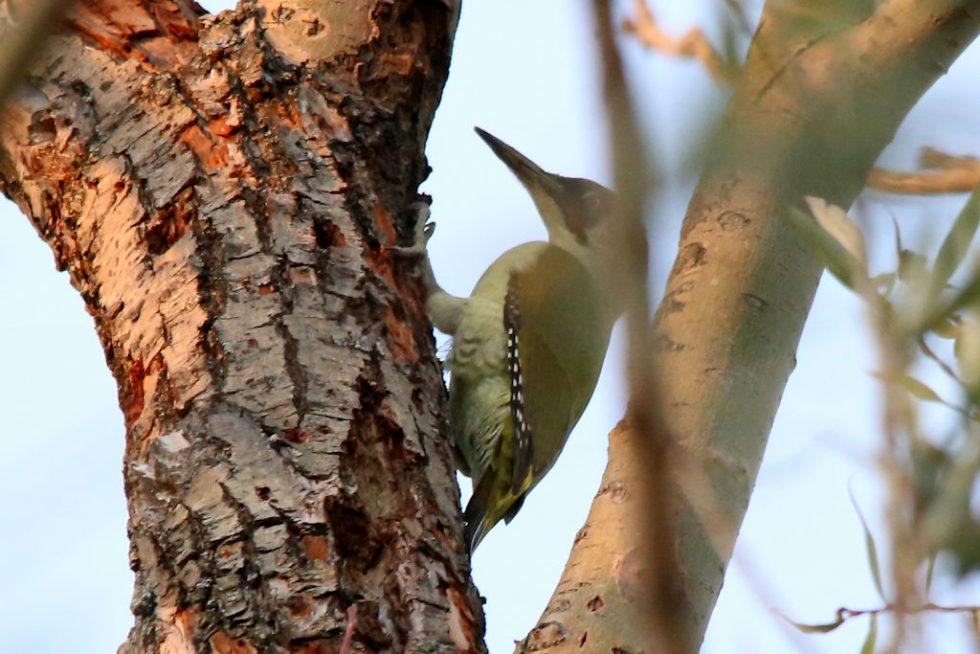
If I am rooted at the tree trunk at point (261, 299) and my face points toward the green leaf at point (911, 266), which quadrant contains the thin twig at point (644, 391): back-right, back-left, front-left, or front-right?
front-right

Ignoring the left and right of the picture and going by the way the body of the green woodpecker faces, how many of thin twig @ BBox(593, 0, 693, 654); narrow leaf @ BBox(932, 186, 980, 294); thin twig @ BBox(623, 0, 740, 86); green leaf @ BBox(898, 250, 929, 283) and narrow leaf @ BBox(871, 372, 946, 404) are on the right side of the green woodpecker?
0

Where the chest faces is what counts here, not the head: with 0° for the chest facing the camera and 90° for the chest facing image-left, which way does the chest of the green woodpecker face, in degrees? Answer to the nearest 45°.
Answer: approximately 90°

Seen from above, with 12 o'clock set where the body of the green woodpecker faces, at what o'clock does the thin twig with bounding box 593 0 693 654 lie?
The thin twig is roughly at 9 o'clock from the green woodpecker.

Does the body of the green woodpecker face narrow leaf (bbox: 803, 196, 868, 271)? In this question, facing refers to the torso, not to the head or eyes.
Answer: no
